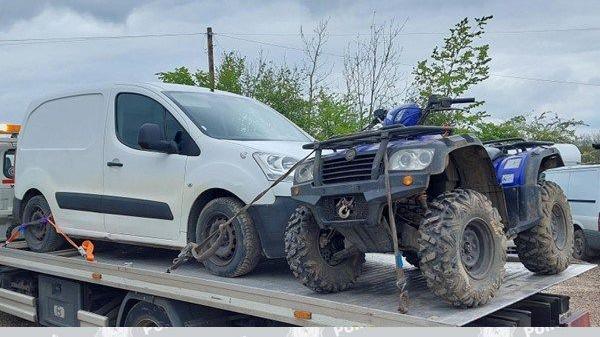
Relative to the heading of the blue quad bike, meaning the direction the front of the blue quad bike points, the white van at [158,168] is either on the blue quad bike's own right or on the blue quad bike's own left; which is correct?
on the blue quad bike's own right

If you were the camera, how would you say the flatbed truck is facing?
facing away from the viewer and to the left of the viewer

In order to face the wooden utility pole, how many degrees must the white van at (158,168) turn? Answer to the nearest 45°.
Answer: approximately 135° to its left

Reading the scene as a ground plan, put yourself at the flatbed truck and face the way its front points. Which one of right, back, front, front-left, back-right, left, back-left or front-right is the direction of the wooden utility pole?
front-right

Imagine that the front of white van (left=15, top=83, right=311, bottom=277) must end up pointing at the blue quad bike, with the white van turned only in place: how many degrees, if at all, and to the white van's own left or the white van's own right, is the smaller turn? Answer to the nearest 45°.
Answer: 0° — it already faces it

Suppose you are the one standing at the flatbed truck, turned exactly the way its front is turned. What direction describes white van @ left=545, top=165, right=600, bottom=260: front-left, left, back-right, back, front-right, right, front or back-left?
right

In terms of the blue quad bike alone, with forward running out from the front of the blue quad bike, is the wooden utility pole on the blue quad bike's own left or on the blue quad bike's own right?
on the blue quad bike's own right

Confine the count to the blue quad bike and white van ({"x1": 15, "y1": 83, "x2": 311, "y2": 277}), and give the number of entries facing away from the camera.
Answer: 0
